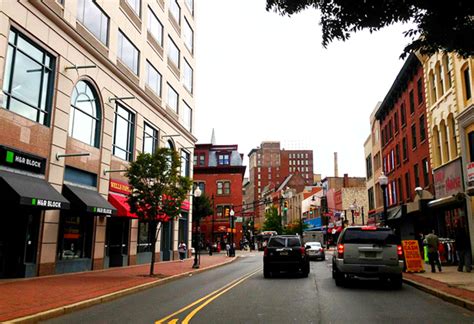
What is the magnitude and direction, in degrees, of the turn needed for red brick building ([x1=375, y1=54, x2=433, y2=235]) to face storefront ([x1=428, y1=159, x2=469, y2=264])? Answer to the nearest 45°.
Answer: approximately 45° to its left

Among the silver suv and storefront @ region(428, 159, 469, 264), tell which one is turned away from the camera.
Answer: the silver suv

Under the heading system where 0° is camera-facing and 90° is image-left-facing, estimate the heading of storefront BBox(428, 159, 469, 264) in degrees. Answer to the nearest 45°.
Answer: approximately 45°

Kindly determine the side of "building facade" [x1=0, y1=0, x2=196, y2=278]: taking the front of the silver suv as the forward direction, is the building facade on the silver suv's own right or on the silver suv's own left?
on the silver suv's own left

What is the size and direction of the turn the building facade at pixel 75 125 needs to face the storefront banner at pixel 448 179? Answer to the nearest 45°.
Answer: approximately 45° to its left

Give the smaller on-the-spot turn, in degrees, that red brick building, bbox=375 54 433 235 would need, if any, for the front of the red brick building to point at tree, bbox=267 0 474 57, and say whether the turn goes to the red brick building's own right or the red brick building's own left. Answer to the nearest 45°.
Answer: approximately 45° to the red brick building's own left

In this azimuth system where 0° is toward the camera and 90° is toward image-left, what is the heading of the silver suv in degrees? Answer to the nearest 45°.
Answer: approximately 180°

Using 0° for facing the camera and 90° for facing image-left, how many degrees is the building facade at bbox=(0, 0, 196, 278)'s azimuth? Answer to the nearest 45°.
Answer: approximately 315°

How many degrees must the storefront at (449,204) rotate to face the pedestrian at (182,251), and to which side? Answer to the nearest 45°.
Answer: approximately 45° to its right

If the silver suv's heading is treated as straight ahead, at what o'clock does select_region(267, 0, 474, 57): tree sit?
The tree is roughly at 6 o'clock from the silver suv.

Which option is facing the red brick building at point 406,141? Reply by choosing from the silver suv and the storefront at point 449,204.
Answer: the silver suv

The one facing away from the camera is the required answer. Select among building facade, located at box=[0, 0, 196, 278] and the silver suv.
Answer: the silver suv

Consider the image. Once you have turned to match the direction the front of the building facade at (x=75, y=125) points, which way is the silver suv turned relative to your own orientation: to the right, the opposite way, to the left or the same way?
to the left

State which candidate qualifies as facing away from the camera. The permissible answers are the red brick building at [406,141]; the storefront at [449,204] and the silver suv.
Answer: the silver suv
